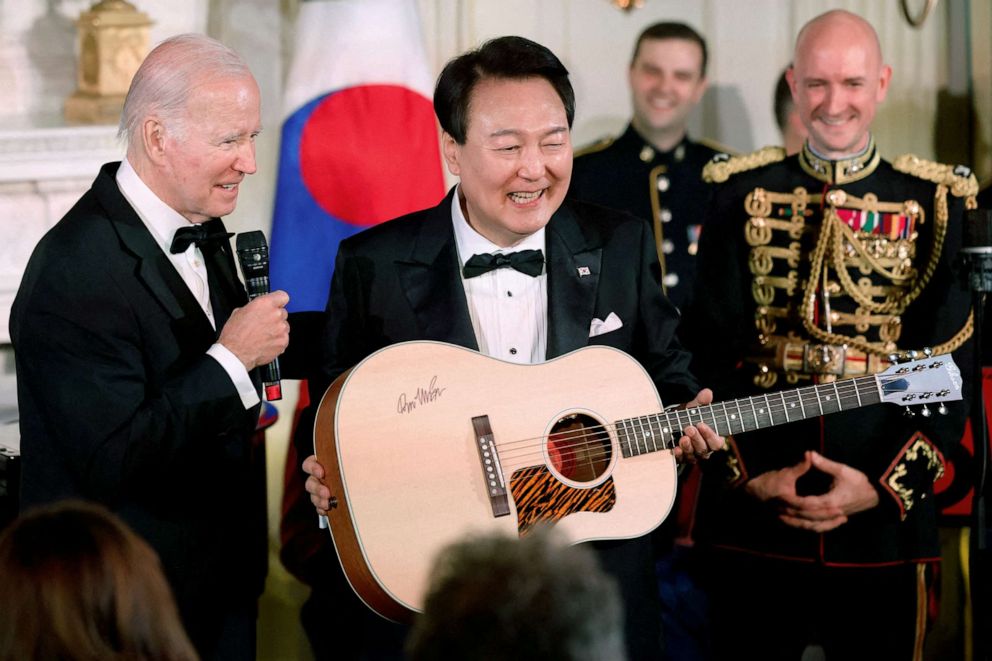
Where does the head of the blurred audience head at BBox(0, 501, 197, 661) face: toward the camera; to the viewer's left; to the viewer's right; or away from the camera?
away from the camera

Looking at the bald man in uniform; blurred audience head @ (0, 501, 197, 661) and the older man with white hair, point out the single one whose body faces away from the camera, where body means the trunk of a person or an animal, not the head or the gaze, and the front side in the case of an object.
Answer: the blurred audience head

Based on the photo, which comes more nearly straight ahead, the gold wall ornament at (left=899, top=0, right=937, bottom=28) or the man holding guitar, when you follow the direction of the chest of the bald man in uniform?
the man holding guitar

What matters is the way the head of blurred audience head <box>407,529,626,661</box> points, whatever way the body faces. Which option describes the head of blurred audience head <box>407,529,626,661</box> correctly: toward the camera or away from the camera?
away from the camera

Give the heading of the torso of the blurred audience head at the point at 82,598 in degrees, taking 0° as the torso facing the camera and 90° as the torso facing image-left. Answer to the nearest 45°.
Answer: approximately 180°

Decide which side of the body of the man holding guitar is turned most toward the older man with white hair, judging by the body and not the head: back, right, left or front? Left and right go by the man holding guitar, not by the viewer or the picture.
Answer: right

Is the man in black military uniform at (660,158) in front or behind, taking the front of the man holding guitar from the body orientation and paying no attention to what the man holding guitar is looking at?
behind

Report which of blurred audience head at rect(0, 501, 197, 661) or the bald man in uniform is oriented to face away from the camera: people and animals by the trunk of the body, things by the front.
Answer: the blurred audience head

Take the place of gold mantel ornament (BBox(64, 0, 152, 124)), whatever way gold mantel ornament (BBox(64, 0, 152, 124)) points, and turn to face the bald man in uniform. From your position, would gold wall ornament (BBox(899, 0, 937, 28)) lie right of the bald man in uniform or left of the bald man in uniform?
left

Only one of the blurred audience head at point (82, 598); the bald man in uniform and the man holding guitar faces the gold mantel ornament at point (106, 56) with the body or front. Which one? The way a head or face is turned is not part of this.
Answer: the blurred audience head

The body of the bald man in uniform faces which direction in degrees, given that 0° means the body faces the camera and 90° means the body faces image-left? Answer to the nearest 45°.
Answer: approximately 0°

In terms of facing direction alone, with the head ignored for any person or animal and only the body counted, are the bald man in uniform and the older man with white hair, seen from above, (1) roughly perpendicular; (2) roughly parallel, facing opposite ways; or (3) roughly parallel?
roughly perpendicular

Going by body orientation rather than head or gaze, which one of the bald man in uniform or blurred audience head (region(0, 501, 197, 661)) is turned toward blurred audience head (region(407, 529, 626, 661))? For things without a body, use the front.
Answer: the bald man in uniform

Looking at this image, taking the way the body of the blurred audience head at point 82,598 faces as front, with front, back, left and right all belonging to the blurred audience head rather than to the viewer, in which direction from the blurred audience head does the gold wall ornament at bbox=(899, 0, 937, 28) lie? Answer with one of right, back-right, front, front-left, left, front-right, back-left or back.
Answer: front-right
